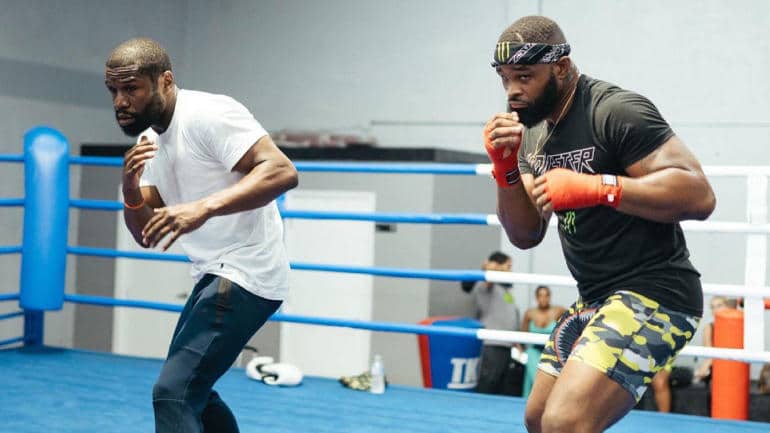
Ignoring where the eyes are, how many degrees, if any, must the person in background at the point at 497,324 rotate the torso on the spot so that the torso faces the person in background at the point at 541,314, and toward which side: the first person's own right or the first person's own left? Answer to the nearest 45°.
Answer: approximately 90° to the first person's own left

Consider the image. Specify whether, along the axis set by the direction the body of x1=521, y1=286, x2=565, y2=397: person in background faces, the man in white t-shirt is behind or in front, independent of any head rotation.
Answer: in front

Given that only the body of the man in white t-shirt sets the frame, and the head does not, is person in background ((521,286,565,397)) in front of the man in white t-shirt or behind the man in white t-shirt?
behind

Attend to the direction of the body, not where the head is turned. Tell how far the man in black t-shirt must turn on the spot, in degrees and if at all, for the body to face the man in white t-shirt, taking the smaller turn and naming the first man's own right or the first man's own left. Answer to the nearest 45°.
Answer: approximately 45° to the first man's own right

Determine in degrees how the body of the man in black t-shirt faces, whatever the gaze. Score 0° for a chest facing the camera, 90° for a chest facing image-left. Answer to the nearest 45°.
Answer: approximately 45°

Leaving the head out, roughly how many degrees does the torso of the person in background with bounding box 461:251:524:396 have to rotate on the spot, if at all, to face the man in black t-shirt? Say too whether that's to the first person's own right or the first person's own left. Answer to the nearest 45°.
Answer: approximately 45° to the first person's own left

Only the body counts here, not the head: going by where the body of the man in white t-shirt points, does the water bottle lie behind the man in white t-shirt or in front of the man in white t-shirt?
behind

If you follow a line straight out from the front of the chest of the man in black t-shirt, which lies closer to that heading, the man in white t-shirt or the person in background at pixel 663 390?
the man in white t-shirt

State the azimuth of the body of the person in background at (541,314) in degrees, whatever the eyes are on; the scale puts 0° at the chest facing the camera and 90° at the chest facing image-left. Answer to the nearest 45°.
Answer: approximately 0°

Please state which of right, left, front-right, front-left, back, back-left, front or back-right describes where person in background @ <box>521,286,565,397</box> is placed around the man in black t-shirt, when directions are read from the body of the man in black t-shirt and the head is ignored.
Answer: back-right
